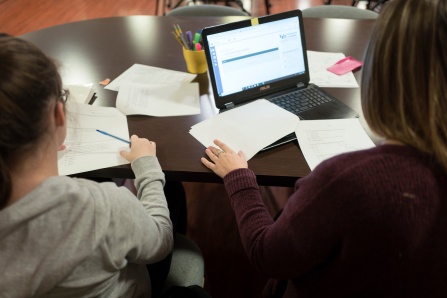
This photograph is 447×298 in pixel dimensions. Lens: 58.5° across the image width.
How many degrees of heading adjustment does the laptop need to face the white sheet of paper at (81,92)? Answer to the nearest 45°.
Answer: approximately 135° to its right

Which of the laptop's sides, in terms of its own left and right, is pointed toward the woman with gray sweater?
right

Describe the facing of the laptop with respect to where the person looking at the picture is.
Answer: facing the viewer and to the right of the viewer

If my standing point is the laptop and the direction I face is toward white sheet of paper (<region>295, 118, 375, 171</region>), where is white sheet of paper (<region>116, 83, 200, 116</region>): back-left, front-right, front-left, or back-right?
back-right

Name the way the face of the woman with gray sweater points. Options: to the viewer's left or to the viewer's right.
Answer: to the viewer's right
